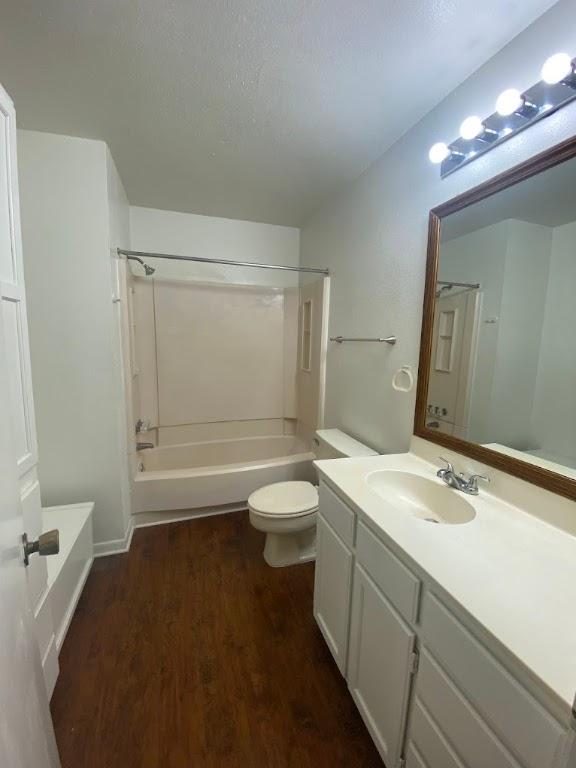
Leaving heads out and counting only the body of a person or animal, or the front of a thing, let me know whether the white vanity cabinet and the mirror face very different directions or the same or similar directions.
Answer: same or similar directions

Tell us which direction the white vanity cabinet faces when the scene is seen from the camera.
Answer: facing the viewer and to the left of the viewer

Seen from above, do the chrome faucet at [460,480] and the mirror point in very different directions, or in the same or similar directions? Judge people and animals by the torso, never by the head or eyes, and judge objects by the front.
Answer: same or similar directions

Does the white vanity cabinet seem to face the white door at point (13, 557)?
yes

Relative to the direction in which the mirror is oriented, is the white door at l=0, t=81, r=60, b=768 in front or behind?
in front

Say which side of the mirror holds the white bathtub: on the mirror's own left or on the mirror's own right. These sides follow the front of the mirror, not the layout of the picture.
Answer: on the mirror's own right

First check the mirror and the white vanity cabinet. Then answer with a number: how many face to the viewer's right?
0

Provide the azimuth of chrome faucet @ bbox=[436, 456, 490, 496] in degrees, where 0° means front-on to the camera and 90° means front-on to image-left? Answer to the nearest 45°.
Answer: approximately 45°

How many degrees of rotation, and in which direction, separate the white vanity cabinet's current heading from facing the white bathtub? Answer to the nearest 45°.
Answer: approximately 90° to its right

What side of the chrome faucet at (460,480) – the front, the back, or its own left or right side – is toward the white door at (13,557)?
front
